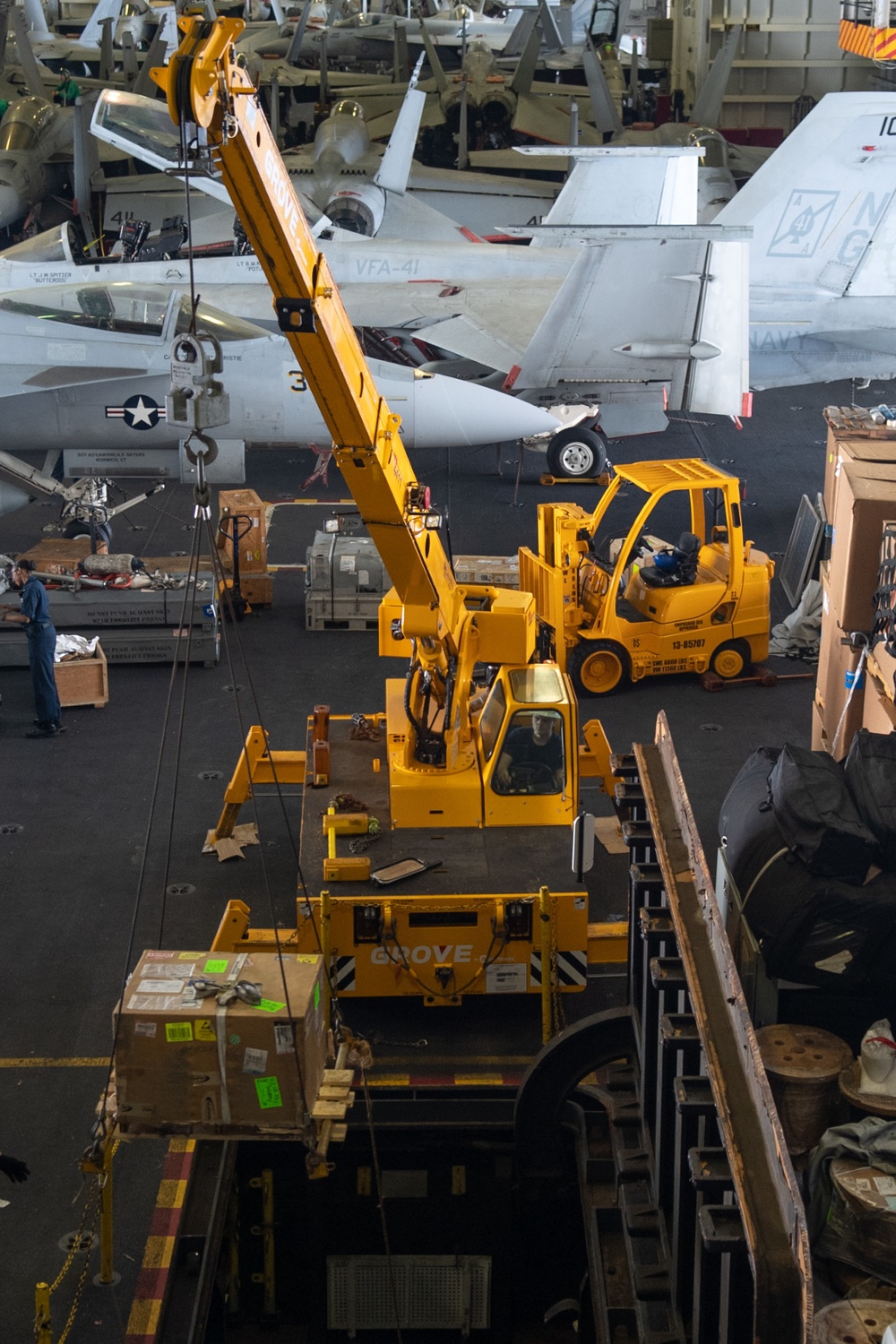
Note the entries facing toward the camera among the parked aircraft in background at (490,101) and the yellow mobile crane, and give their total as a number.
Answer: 1

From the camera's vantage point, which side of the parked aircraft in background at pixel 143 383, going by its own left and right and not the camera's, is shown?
right

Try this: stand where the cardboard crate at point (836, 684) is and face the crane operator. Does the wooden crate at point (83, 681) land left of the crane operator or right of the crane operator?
right

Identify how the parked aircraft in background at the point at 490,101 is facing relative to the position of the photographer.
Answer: facing away from the viewer

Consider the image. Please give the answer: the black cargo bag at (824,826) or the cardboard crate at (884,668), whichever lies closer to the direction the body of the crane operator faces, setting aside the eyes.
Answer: the black cargo bag

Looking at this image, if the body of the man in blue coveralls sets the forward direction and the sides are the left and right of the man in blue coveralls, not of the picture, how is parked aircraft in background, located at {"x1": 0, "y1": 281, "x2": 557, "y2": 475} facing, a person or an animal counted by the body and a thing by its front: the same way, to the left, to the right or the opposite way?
the opposite way

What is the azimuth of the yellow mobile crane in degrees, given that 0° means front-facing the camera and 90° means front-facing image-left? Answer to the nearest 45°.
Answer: approximately 0°
